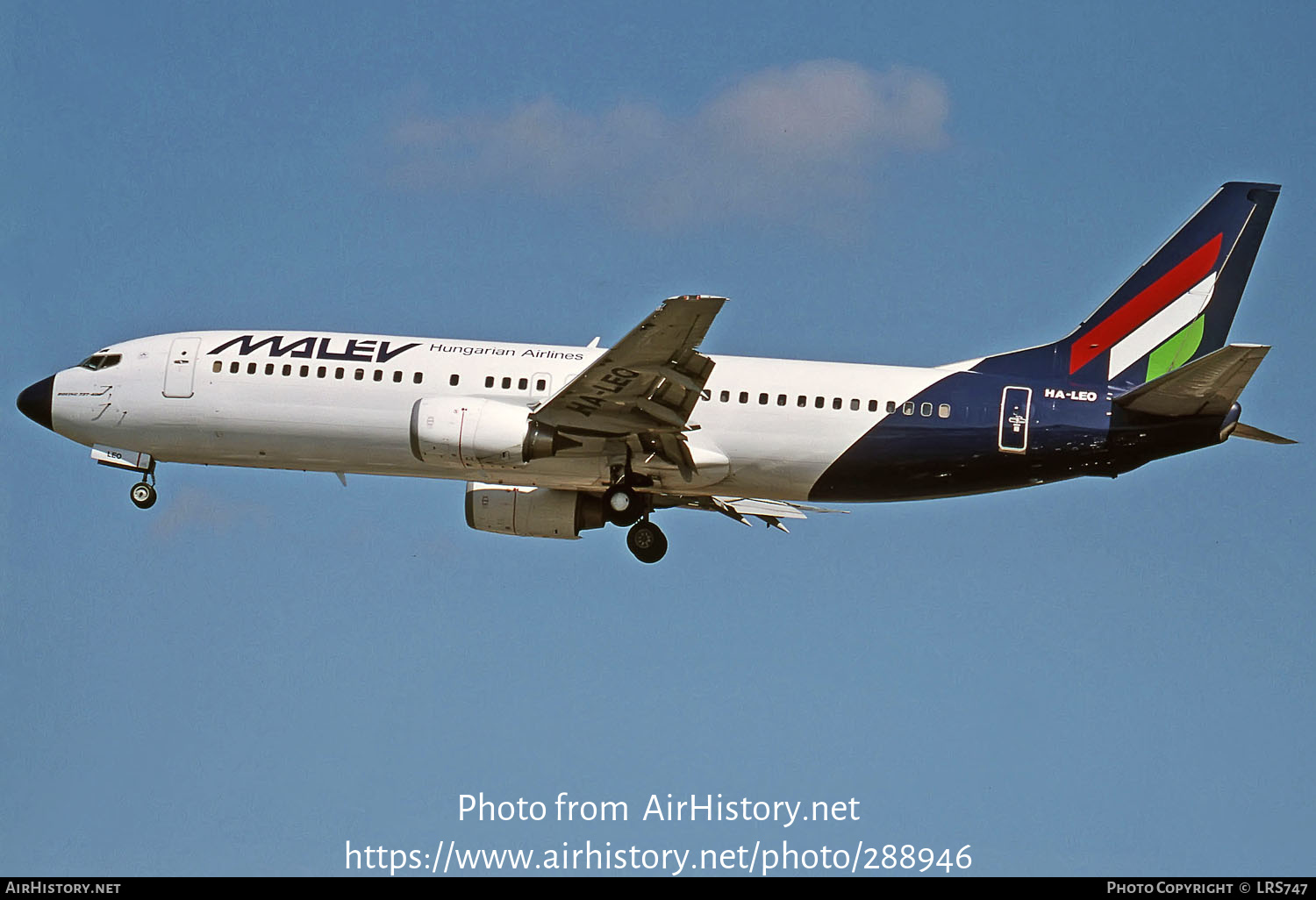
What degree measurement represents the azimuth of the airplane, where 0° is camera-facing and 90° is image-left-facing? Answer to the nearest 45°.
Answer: approximately 90°
